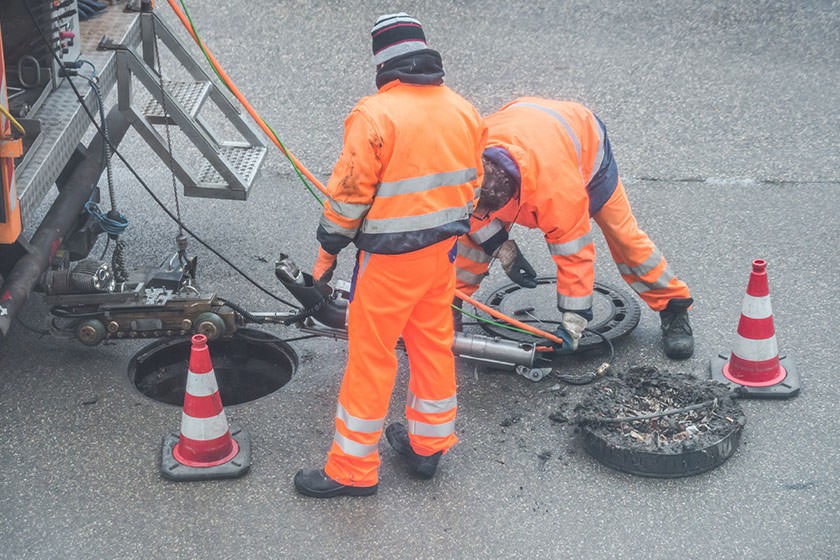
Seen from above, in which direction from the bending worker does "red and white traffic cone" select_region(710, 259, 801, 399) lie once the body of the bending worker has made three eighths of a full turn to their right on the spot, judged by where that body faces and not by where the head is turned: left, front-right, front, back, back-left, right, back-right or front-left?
right

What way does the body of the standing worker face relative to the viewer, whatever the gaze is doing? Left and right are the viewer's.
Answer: facing away from the viewer and to the left of the viewer

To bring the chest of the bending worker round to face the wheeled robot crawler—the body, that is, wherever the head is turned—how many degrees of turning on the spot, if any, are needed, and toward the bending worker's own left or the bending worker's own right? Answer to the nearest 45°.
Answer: approximately 45° to the bending worker's own right

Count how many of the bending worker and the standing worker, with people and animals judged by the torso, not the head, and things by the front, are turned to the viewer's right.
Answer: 0

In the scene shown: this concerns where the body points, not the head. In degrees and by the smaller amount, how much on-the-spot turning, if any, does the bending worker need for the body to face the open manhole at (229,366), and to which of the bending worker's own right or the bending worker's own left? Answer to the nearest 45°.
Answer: approximately 45° to the bending worker's own right

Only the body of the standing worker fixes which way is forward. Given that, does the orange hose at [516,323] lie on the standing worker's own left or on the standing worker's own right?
on the standing worker's own right

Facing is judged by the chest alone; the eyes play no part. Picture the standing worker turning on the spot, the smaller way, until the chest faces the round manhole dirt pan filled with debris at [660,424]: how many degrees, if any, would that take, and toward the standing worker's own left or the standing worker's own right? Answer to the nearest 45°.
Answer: approximately 135° to the standing worker's own right

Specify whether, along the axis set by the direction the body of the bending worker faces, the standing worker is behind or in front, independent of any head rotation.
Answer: in front

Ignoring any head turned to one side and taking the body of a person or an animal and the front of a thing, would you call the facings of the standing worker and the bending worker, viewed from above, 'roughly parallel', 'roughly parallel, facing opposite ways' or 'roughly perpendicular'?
roughly perpendicular

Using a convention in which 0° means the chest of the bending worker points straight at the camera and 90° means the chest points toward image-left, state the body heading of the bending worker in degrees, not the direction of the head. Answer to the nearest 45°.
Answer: approximately 45°

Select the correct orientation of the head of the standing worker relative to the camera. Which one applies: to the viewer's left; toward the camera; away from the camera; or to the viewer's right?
away from the camera
